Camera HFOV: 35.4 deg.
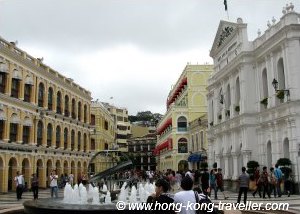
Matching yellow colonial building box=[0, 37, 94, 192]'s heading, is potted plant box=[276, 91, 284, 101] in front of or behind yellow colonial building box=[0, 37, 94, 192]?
in front

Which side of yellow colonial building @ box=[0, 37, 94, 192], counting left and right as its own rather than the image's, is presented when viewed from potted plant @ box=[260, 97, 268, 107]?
front

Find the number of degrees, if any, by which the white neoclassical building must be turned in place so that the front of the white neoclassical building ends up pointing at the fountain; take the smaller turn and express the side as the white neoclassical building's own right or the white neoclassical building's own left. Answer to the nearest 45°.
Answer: approximately 45° to the white neoclassical building's own left

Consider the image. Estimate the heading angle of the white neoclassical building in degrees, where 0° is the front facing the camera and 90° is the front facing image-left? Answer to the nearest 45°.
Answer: approximately 45°

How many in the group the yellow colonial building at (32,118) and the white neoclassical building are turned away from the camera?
0

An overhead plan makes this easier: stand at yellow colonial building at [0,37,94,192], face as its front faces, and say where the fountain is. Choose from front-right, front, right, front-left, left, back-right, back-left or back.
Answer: front-right

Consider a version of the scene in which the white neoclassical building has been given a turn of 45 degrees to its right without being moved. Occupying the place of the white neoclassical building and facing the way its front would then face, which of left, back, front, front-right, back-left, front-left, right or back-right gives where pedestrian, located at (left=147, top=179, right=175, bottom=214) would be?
left

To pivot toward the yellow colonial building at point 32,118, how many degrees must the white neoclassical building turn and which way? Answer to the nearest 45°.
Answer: approximately 45° to its right

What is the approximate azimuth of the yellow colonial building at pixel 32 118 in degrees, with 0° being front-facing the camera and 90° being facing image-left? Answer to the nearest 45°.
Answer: approximately 315°
